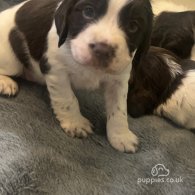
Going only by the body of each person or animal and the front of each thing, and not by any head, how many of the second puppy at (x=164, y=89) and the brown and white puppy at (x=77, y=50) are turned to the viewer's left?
1

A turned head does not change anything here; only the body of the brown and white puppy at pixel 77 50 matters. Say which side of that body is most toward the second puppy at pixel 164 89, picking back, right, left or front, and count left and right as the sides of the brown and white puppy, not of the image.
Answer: left

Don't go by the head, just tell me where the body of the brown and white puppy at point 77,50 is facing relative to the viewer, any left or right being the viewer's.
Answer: facing the viewer and to the right of the viewer

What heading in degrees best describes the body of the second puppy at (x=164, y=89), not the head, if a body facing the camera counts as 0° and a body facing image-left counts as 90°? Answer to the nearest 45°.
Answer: approximately 90°
